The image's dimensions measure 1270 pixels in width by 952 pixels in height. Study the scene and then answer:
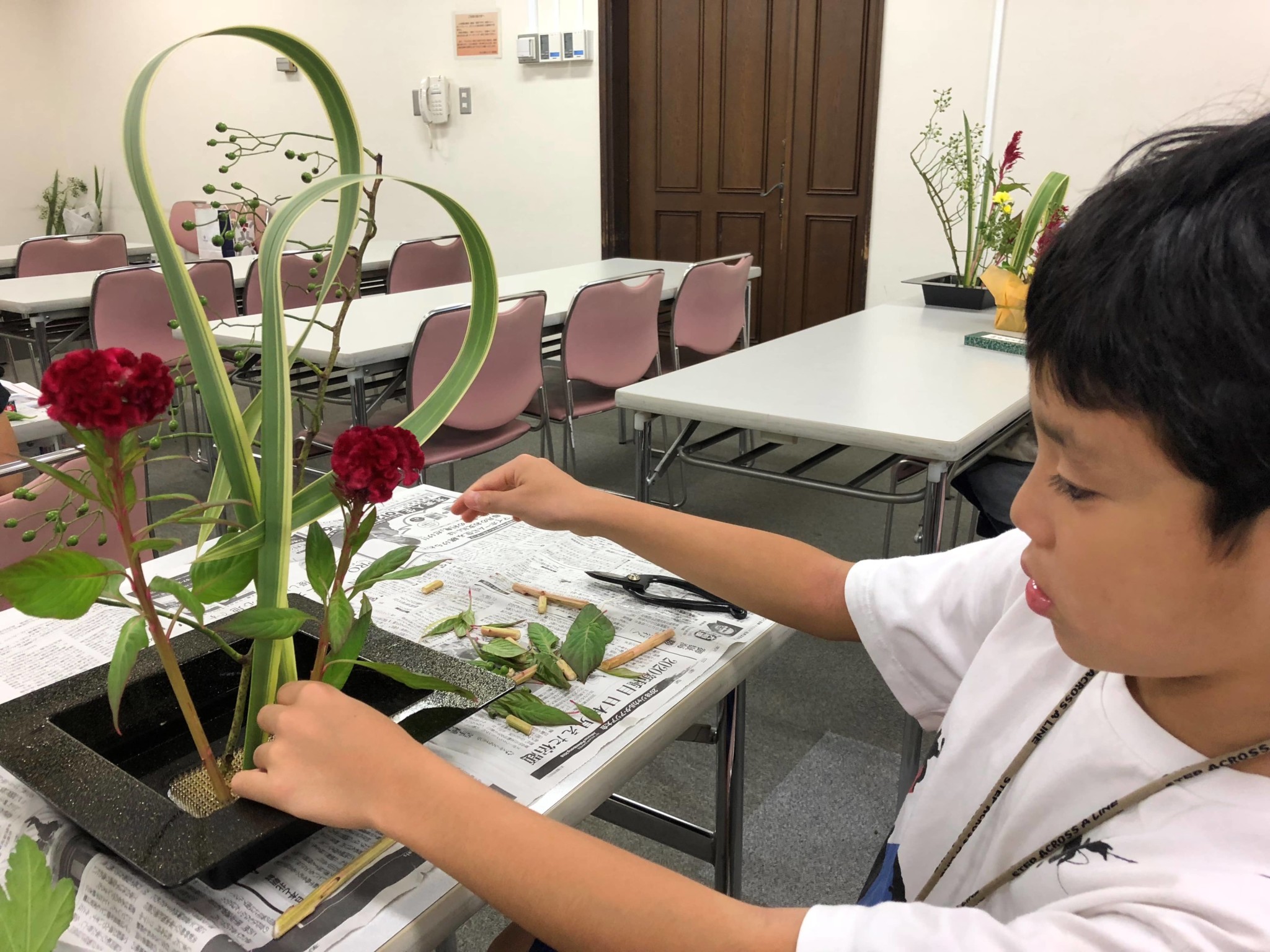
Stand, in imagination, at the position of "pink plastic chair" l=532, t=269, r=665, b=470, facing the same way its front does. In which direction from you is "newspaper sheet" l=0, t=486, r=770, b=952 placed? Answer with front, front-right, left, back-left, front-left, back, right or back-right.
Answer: back-left

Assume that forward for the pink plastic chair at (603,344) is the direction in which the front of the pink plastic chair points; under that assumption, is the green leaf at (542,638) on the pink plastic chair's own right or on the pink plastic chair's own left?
on the pink plastic chair's own left

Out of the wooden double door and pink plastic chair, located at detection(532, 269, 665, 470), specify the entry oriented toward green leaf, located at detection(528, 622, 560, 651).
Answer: the wooden double door

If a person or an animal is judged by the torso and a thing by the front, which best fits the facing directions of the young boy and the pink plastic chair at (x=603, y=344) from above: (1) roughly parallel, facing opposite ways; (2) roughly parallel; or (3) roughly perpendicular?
roughly perpendicular

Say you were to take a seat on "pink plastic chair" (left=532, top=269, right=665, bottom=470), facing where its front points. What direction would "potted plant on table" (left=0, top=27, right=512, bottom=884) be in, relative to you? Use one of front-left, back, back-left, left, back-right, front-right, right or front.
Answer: back-left

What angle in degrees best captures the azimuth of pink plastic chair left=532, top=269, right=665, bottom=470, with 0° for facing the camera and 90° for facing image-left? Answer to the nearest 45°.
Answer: approximately 135°

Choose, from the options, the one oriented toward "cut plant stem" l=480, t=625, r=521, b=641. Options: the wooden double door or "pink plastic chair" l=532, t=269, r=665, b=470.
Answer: the wooden double door

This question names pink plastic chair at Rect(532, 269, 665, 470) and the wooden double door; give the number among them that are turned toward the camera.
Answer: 1

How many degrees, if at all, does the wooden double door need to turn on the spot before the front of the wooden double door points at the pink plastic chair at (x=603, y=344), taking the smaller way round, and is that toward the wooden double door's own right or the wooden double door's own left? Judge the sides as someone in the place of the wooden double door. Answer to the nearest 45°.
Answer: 0° — it already faces it

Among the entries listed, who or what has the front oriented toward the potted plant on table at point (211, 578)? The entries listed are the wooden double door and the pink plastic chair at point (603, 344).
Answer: the wooden double door

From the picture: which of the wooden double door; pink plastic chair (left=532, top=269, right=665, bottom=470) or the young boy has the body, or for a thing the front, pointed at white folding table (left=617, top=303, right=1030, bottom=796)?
the wooden double door
